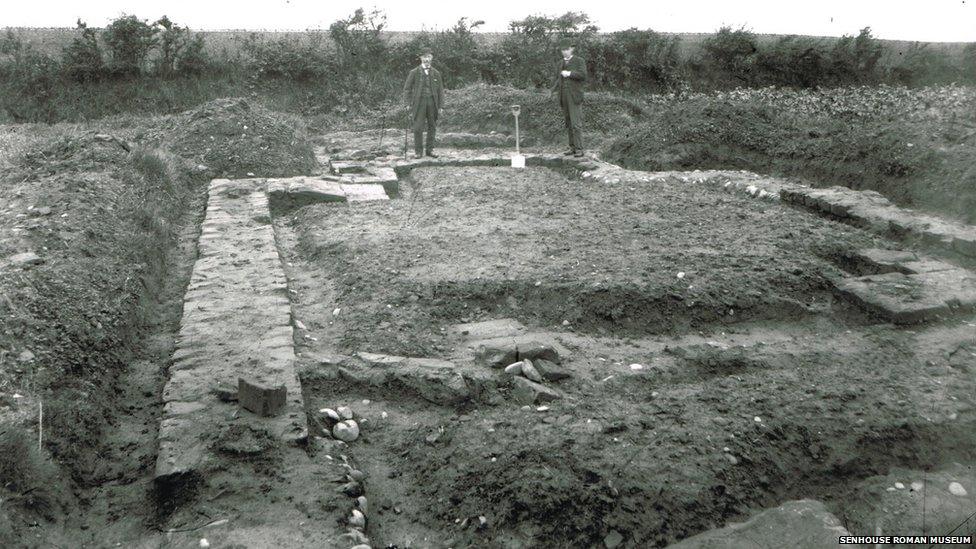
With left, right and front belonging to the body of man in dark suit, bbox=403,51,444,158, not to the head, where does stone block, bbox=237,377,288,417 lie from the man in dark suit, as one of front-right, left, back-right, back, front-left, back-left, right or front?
front

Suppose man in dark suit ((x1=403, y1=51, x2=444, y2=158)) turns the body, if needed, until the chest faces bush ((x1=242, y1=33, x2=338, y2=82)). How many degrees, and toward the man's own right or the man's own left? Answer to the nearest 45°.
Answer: approximately 180°

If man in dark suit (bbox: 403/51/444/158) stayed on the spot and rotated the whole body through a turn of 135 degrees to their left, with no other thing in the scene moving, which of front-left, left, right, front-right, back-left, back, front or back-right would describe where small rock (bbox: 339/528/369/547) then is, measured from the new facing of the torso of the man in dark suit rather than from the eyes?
back-right

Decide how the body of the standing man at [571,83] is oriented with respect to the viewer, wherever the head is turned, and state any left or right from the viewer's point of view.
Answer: facing the viewer and to the left of the viewer

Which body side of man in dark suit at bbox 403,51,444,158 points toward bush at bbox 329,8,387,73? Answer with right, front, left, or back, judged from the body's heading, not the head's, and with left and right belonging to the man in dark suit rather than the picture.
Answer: back

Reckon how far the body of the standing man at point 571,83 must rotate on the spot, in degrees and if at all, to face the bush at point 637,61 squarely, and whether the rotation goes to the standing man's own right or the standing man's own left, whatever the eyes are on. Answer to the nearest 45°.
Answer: approximately 135° to the standing man's own right

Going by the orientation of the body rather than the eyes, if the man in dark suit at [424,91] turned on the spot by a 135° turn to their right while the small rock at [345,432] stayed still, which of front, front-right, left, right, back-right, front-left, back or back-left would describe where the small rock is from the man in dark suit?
back-left

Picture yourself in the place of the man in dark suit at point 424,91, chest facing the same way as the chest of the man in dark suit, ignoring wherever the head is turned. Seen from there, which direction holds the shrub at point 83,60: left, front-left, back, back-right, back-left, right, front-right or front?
back-right

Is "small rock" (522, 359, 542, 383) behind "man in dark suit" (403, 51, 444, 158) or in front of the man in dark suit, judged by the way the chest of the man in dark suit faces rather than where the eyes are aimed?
in front

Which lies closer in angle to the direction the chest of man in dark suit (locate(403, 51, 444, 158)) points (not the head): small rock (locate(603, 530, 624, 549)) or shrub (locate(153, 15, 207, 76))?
the small rock

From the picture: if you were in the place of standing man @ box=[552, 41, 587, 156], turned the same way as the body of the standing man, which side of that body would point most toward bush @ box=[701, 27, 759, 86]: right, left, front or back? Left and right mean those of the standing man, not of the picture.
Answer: back

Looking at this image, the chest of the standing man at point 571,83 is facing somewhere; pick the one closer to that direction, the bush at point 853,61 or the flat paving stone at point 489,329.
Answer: the flat paving stone

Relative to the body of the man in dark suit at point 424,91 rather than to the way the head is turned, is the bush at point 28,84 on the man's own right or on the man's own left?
on the man's own right

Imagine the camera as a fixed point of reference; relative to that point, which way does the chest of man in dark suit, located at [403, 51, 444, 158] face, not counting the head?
toward the camera

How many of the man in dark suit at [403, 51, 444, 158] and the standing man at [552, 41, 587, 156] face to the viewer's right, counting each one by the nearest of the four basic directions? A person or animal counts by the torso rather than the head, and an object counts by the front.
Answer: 0

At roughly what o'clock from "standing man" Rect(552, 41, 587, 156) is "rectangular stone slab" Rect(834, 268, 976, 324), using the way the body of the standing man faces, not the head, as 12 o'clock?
The rectangular stone slab is roughly at 10 o'clock from the standing man.

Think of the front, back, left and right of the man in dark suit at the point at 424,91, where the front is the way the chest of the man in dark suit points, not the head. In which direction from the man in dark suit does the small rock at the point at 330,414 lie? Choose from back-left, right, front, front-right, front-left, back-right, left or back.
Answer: front
